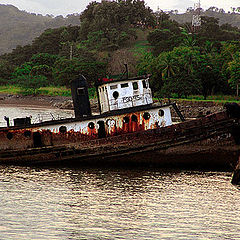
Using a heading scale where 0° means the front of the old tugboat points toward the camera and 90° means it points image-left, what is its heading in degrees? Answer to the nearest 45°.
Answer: approximately 270°
